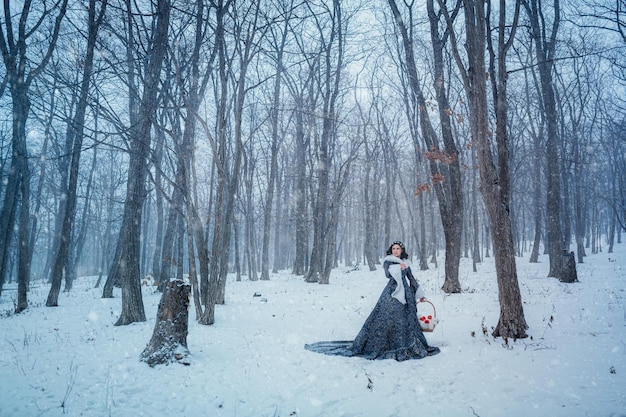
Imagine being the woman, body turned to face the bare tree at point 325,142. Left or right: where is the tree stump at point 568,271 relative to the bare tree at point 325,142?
right

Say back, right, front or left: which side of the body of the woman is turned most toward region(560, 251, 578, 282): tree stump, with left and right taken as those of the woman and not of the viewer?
left

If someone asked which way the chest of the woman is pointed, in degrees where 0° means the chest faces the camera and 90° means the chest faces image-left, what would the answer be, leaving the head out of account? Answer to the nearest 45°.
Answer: approximately 315°

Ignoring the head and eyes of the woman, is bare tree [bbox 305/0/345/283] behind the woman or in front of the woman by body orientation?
behind

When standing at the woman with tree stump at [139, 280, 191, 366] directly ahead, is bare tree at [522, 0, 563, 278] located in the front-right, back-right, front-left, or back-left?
back-right

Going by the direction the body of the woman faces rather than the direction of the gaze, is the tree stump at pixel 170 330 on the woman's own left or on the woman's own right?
on the woman's own right

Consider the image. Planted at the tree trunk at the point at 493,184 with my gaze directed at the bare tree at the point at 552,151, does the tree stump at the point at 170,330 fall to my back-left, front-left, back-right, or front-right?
back-left

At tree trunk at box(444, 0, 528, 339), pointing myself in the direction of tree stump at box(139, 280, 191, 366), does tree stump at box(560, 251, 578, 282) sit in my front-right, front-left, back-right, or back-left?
back-right
